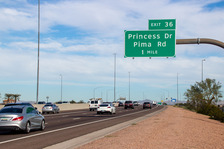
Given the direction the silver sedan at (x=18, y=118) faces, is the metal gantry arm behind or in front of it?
in front

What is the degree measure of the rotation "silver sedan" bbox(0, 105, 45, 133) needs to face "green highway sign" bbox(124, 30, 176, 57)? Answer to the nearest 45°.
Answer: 0° — it already faces it

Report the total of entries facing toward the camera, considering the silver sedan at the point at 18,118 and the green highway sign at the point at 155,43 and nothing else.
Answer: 1

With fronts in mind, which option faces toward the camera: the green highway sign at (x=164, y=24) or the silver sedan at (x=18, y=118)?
the green highway sign

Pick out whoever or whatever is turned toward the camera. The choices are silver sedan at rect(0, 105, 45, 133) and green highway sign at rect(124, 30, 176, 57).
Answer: the green highway sign

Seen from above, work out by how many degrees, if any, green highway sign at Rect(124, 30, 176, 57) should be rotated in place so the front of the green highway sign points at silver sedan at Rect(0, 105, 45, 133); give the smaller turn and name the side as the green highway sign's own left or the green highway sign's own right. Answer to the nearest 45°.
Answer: approximately 45° to the green highway sign's own right

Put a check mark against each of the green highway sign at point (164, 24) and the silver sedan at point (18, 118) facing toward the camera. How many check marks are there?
1

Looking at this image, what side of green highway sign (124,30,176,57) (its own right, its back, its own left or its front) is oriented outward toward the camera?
front

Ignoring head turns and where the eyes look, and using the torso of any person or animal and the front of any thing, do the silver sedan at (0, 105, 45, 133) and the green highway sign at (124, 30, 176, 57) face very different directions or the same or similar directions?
very different directions

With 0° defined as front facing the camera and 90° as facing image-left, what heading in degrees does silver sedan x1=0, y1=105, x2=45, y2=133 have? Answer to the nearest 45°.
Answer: approximately 225°

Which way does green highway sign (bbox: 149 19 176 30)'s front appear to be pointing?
toward the camera

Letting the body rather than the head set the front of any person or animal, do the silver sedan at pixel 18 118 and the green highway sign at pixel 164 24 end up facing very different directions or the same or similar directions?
very different directions
